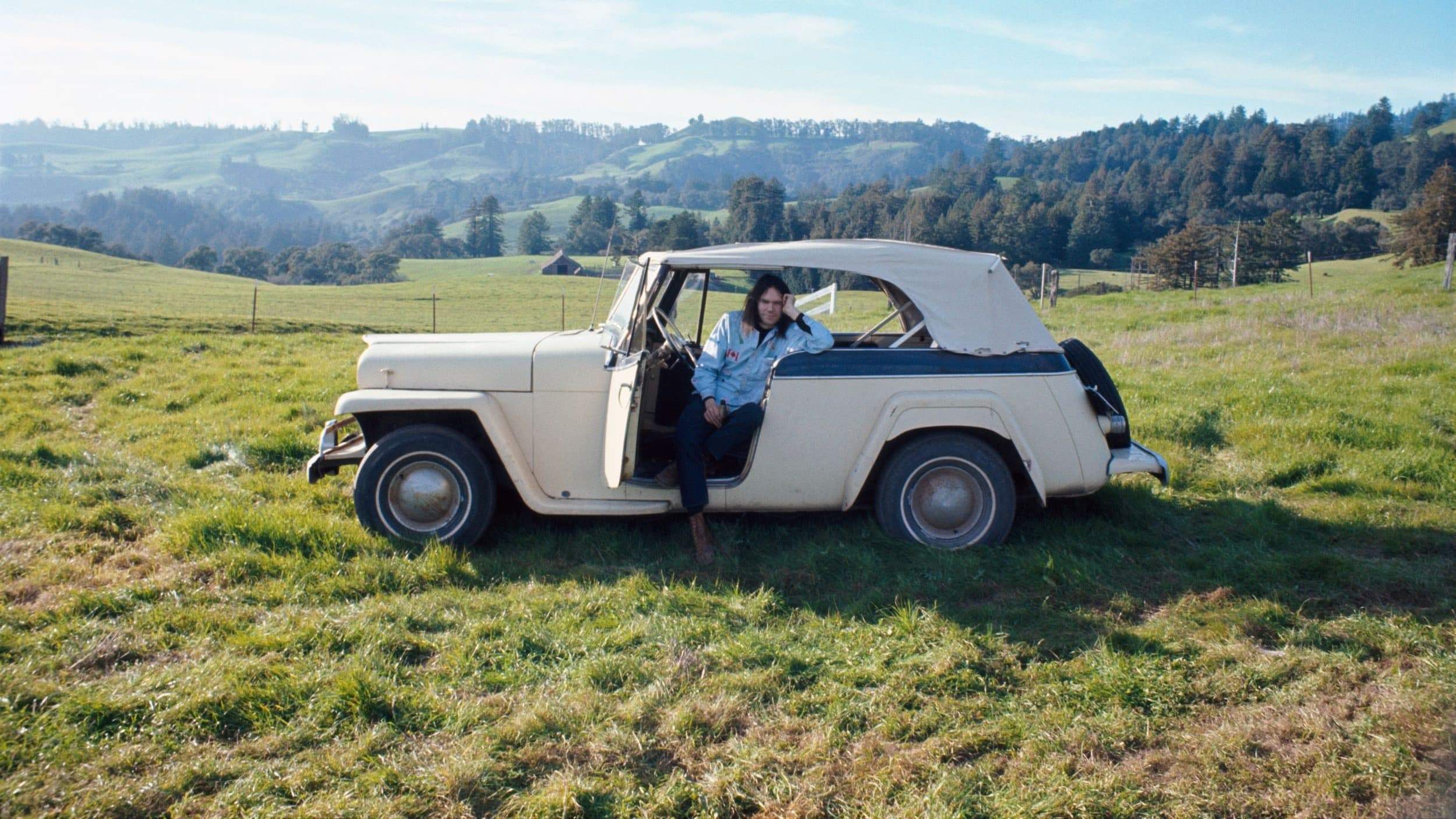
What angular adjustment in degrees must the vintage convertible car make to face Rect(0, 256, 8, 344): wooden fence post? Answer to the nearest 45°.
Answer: approximately 45° to its right

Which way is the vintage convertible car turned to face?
to the viewer's left

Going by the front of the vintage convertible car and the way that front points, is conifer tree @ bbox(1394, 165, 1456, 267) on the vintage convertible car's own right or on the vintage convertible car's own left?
on the vintage convertible car's own right

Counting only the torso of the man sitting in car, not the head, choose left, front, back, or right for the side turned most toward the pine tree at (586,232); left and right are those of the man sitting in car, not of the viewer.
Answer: back

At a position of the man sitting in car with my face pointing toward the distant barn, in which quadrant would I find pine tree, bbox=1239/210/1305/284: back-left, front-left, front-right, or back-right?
front-right

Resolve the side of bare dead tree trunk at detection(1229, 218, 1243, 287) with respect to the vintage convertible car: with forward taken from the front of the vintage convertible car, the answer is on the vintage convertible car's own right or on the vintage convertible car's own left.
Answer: on the vintage convertible car's own right

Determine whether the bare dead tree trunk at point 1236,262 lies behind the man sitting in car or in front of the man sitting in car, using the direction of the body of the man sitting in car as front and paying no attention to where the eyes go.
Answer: behind

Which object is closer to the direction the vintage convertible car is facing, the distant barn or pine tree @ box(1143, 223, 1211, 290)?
the distant barn

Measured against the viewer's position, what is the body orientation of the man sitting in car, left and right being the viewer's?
facing the viewer

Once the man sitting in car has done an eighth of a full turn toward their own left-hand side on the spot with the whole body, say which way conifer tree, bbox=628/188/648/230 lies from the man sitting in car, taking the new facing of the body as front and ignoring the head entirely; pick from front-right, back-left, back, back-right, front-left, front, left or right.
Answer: back-left
